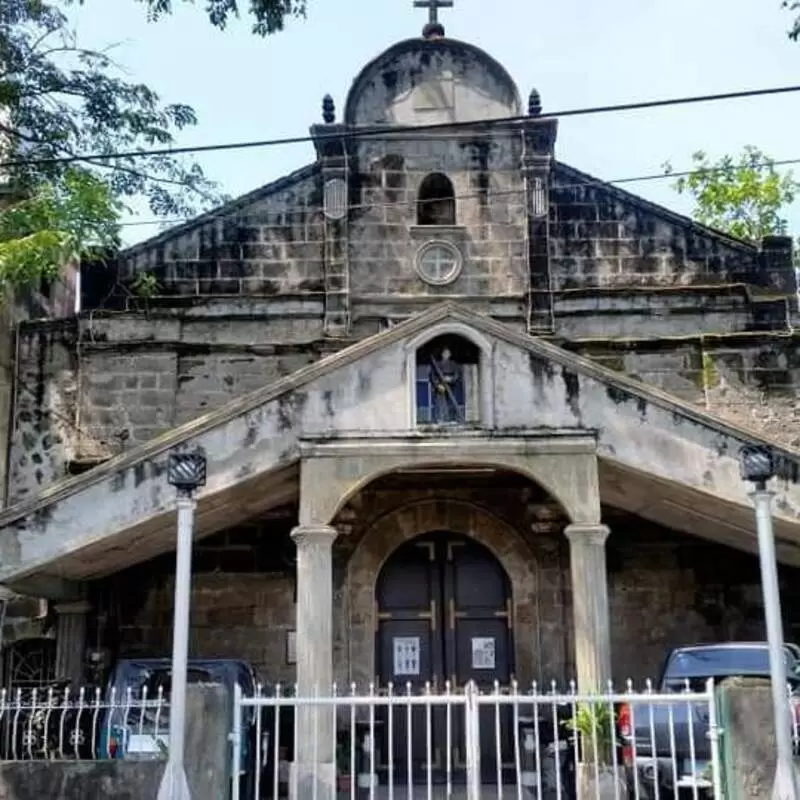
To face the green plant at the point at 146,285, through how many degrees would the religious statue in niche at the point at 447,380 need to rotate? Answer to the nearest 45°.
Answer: approximately 135° to its right

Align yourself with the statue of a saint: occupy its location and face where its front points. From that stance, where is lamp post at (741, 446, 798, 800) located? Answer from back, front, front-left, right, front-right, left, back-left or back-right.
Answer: front-left

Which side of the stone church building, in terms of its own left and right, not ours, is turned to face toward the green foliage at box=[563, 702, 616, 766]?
front

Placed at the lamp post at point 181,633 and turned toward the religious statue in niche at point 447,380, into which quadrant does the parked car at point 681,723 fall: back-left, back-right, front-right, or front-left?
front-right

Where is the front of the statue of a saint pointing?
toward the camera

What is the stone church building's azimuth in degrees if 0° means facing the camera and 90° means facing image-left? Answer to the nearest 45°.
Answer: approximately 0°

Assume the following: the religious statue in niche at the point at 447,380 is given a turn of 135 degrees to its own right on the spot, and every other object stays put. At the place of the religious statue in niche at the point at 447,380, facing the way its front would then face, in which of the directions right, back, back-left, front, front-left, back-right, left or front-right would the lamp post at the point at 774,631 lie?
back

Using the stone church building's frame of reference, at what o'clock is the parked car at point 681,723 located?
The parked car is roughly at 11 o'clock from the stone church building.

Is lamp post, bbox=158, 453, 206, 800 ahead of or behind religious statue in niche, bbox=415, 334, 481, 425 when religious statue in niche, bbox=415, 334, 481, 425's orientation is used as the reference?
ahead

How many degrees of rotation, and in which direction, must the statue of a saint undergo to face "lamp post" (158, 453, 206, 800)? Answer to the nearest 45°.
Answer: approximately 45° to its right
